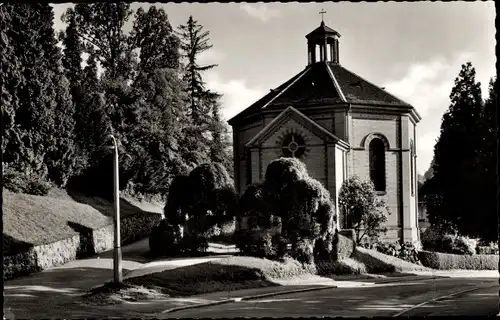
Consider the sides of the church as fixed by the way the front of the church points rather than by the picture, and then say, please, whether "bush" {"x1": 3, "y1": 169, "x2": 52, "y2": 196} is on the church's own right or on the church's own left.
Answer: on the church's own right

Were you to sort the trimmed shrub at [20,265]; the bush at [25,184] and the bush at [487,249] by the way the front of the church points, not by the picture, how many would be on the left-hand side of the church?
1

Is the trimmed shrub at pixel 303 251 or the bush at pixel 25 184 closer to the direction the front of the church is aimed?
the trimmed shrub

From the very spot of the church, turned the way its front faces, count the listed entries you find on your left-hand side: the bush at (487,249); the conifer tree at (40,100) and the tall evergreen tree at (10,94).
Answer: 1

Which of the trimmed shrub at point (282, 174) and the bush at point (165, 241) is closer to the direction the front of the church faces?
the trimmed shrub

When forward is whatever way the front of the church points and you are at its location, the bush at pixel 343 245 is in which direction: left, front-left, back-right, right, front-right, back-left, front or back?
front

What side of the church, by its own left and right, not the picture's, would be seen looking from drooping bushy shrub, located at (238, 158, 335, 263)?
front

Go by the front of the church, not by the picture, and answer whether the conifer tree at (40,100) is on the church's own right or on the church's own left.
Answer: on the church's own right

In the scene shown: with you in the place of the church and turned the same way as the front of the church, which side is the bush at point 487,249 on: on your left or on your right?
on your left

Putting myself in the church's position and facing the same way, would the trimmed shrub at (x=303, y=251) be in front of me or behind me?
in front

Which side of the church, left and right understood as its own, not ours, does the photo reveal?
front

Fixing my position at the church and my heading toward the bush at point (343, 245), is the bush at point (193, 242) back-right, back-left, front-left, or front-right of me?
front-right

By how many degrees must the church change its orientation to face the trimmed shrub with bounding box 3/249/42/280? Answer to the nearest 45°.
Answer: approximately 45° to its right
